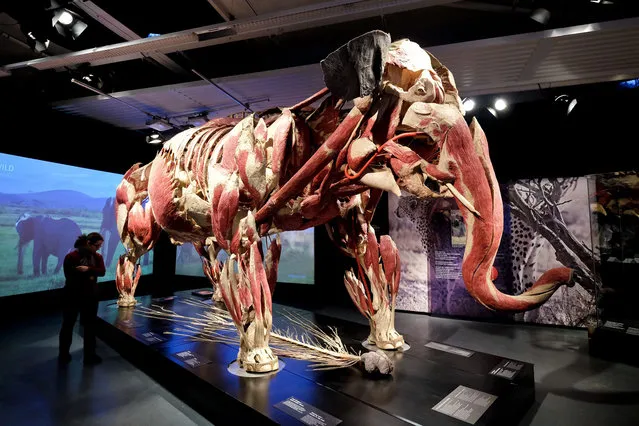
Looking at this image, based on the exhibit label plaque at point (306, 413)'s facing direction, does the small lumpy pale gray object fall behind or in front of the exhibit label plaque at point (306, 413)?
behind

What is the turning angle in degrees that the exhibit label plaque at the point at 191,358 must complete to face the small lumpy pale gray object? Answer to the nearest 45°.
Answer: approximately 90° to its left

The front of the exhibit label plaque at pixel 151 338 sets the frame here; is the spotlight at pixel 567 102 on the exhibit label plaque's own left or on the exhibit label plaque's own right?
on the exhibit label plaque's own left

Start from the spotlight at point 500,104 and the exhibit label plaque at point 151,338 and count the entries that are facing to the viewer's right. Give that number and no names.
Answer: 0

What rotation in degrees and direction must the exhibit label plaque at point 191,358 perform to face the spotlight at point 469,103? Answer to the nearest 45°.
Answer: approximately 135° to its left

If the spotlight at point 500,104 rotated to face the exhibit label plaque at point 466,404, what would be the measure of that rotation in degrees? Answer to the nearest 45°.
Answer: approximately 45° to its left

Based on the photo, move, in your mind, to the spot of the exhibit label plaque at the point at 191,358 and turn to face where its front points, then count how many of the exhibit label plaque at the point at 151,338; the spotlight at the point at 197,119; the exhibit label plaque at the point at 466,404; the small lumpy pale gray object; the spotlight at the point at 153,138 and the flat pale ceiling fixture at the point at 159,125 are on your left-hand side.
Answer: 2

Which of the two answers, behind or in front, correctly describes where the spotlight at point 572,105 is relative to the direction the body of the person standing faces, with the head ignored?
in front

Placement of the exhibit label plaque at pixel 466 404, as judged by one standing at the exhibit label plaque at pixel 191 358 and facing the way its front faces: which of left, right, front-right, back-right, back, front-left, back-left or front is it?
left
